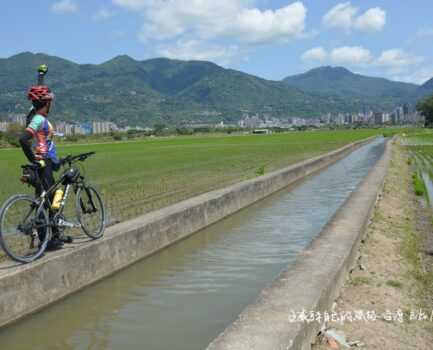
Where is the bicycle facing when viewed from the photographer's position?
facing away from the viewer and to the right of the viewer

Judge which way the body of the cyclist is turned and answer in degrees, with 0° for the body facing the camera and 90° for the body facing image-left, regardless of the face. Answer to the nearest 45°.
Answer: approximately 270°
